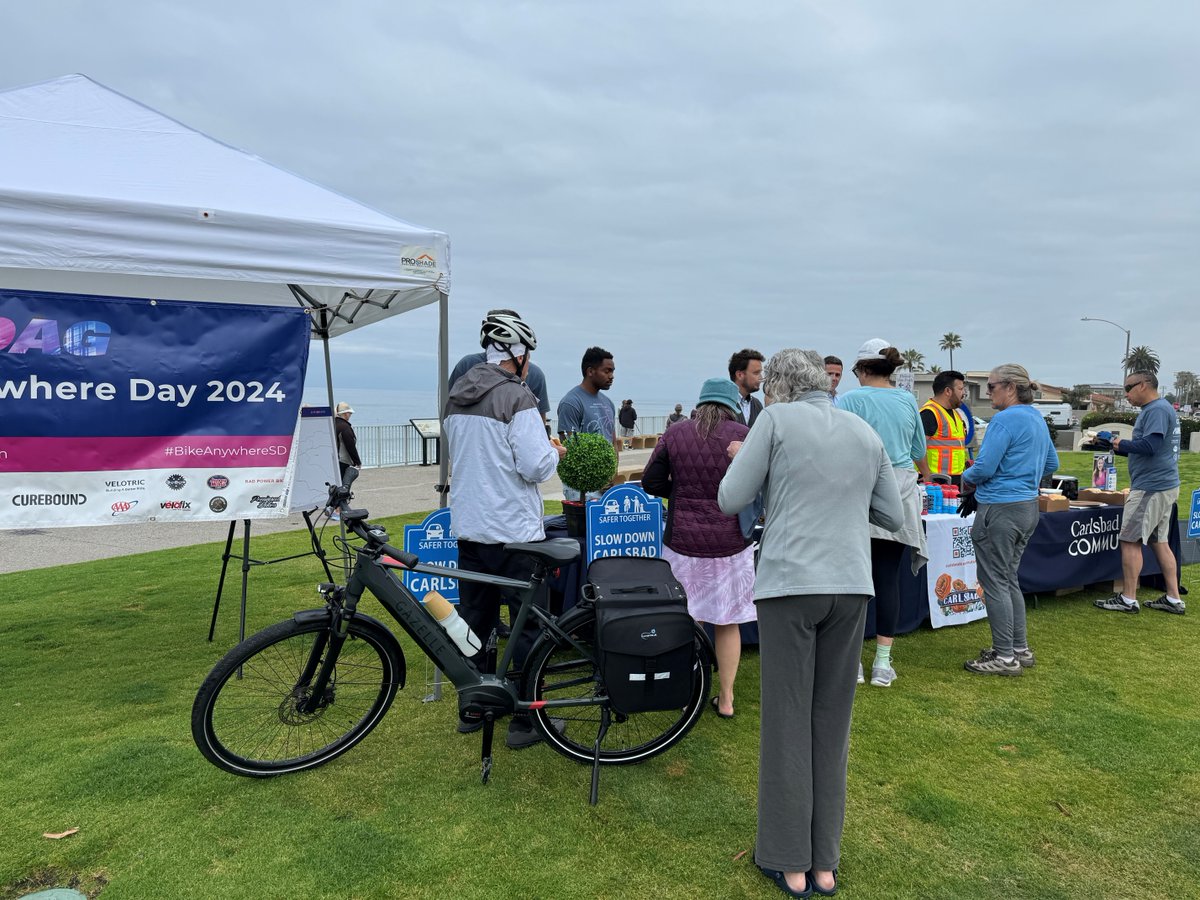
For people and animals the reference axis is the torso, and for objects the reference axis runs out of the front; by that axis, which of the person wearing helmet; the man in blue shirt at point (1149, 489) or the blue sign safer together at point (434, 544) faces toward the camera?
the blue sign safer together

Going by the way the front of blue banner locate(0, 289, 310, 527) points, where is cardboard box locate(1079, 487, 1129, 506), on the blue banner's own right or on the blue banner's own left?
on the blue banner's own left

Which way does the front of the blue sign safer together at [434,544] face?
toward the camera

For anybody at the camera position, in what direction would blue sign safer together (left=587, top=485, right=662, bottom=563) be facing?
facing the viewer

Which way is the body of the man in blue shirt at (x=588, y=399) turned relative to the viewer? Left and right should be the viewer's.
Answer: facing the viewer and to the right of the viewer

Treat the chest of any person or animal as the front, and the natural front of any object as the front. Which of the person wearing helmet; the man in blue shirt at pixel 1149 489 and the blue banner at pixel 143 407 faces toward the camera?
the blue banner

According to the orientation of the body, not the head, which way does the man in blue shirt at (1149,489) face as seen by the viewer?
to the viewer's left

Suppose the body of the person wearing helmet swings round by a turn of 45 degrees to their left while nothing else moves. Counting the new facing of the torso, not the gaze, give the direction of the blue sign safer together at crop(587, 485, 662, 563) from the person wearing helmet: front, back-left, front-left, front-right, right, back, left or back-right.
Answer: front-right

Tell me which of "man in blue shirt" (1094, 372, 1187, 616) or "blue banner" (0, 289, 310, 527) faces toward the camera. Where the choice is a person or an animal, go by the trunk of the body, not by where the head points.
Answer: the blue banner

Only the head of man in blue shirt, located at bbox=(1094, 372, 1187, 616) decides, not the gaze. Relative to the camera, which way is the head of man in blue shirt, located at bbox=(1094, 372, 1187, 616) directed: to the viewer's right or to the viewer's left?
to the viewer's left

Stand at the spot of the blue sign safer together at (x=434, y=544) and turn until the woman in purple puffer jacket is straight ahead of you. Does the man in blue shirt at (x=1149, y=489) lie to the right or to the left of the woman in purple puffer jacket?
left

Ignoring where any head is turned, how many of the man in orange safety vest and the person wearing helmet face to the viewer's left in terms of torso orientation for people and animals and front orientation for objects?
0

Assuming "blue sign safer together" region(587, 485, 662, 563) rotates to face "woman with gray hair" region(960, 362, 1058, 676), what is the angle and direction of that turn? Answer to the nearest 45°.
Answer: approximately 90° to its left
